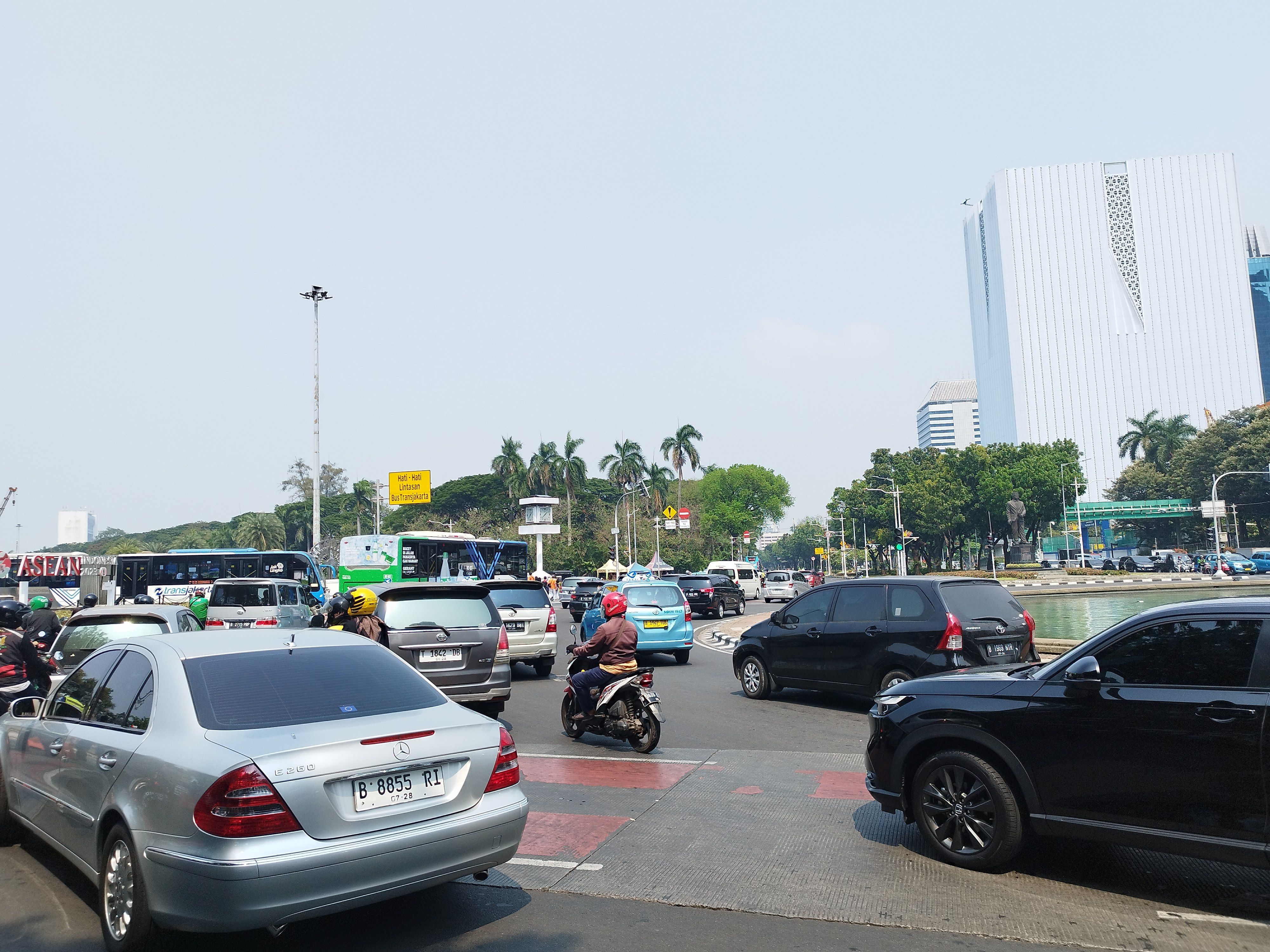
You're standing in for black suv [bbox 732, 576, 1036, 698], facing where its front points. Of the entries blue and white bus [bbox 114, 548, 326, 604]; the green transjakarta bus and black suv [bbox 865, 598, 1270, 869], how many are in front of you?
2

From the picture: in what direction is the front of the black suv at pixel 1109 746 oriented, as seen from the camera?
facing to the left of the viewer

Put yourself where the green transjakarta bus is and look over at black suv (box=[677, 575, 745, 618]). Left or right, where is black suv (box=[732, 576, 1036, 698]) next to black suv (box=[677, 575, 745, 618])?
right

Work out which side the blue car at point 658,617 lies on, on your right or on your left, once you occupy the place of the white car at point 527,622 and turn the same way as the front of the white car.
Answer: on your right

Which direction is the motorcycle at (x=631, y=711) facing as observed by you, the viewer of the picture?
facing away from the viewer and to the left of the viewer

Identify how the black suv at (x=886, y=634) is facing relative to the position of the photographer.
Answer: facing away from the viewer and to the left of the viewer

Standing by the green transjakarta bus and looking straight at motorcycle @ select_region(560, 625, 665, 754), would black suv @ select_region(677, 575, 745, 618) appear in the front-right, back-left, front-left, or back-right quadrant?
front-left

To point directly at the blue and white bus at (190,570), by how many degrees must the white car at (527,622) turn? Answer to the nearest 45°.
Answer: approximately 45° to its left

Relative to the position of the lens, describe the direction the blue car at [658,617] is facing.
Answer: facing away from the viewer and to the left of the viewer

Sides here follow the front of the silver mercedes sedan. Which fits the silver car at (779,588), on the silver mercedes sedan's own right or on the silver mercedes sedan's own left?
on the silver mercedes sedan's own right

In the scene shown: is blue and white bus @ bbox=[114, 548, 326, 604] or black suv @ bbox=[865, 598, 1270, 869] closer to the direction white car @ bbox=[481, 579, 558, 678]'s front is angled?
the blue and white bus
